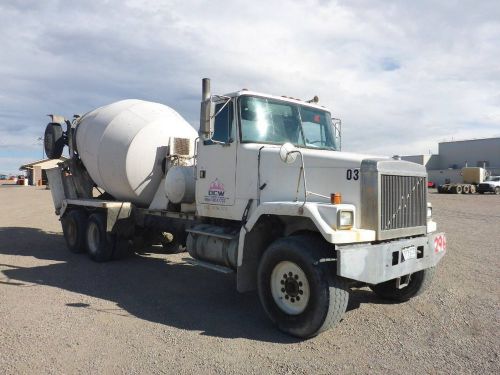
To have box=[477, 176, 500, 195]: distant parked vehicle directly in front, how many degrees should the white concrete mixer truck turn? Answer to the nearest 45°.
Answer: approximately 90° to its left

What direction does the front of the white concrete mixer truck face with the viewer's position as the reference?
facing the viewer and to the right of the viewer
